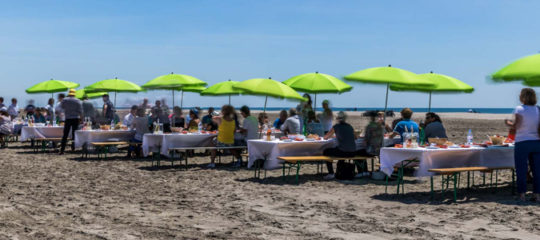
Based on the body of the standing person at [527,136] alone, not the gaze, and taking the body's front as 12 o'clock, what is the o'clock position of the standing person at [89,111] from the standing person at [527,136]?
the standing person at [89,111] is roughly at 11 o'clock from the standing person at [527,136].

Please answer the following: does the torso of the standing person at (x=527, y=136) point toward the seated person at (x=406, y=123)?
yes

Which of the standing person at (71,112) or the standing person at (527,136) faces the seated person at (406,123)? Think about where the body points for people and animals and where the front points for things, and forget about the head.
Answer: the standing person at (527,136)

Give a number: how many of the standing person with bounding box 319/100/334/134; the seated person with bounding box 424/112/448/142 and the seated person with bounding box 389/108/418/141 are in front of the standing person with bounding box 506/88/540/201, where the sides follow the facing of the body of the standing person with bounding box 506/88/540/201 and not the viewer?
3

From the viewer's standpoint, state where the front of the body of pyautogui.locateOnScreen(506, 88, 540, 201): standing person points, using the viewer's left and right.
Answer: facing away from the viewer and to the left of the viewer

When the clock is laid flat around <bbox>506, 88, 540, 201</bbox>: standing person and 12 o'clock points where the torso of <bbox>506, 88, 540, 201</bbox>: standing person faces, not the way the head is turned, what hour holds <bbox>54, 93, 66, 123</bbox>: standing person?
<bbox>54, 93, 66, 123</bbox>: standing person is roughly at 11 o'clock from <bbox>506, 88, 540, 201</bbox>: standing person.

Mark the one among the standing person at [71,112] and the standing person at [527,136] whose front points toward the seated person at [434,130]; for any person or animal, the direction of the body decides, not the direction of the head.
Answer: the standing person at [527,136]

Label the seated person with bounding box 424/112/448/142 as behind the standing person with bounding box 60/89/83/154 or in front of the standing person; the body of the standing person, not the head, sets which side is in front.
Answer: behind
